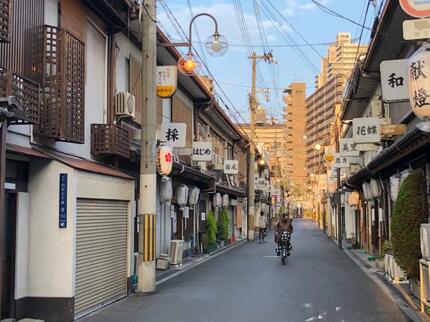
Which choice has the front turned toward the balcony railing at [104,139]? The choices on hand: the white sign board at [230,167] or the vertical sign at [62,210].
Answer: the white sign board

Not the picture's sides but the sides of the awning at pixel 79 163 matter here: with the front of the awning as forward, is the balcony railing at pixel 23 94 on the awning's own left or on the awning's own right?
on the awning's own right

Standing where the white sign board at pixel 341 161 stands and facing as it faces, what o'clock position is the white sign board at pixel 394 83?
the white sign board at pixel 394 83 is roughly at 12 o'clock from the white sign board at pixel 341 161.

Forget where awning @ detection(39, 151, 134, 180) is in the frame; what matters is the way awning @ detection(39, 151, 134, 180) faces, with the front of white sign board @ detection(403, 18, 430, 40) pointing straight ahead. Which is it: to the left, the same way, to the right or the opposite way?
to the left

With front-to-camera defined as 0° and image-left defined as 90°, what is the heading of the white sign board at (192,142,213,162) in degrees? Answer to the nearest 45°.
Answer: approximately 0°

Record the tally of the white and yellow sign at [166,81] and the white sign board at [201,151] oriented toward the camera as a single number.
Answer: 2

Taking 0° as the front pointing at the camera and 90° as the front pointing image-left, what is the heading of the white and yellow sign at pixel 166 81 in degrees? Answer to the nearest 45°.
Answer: approximately 0°

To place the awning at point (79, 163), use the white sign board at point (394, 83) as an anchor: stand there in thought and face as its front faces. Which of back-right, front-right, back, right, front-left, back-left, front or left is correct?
front-right
